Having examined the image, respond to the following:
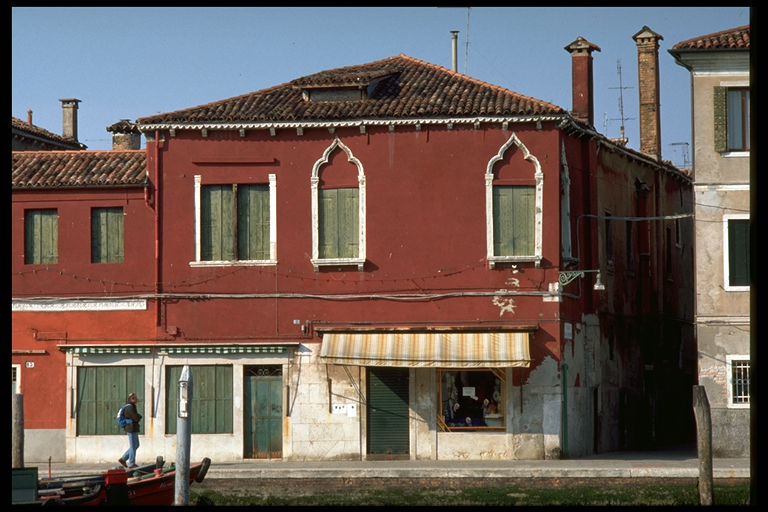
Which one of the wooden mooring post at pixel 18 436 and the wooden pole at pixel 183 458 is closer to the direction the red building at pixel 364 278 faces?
the wooden pole

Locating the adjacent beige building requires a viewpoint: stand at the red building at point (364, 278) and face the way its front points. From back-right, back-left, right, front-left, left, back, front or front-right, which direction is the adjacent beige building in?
left

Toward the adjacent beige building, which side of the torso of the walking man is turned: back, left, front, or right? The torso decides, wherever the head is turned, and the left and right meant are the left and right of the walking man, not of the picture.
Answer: front

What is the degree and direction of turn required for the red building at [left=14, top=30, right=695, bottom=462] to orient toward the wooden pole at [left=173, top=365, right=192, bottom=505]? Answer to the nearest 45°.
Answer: approximately 45° to its right

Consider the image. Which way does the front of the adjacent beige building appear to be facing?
toward the camera

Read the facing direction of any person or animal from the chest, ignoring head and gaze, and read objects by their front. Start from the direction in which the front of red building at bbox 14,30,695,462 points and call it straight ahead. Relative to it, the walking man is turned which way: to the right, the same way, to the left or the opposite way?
to the left

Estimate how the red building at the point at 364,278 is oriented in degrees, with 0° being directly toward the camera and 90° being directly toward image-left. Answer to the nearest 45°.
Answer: approximately 0°

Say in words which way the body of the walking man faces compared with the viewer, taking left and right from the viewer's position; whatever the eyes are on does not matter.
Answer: facing to the right of the viewer

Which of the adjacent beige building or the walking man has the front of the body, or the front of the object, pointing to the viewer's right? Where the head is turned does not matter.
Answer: the walking man

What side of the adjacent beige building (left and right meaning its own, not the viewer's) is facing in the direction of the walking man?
right
